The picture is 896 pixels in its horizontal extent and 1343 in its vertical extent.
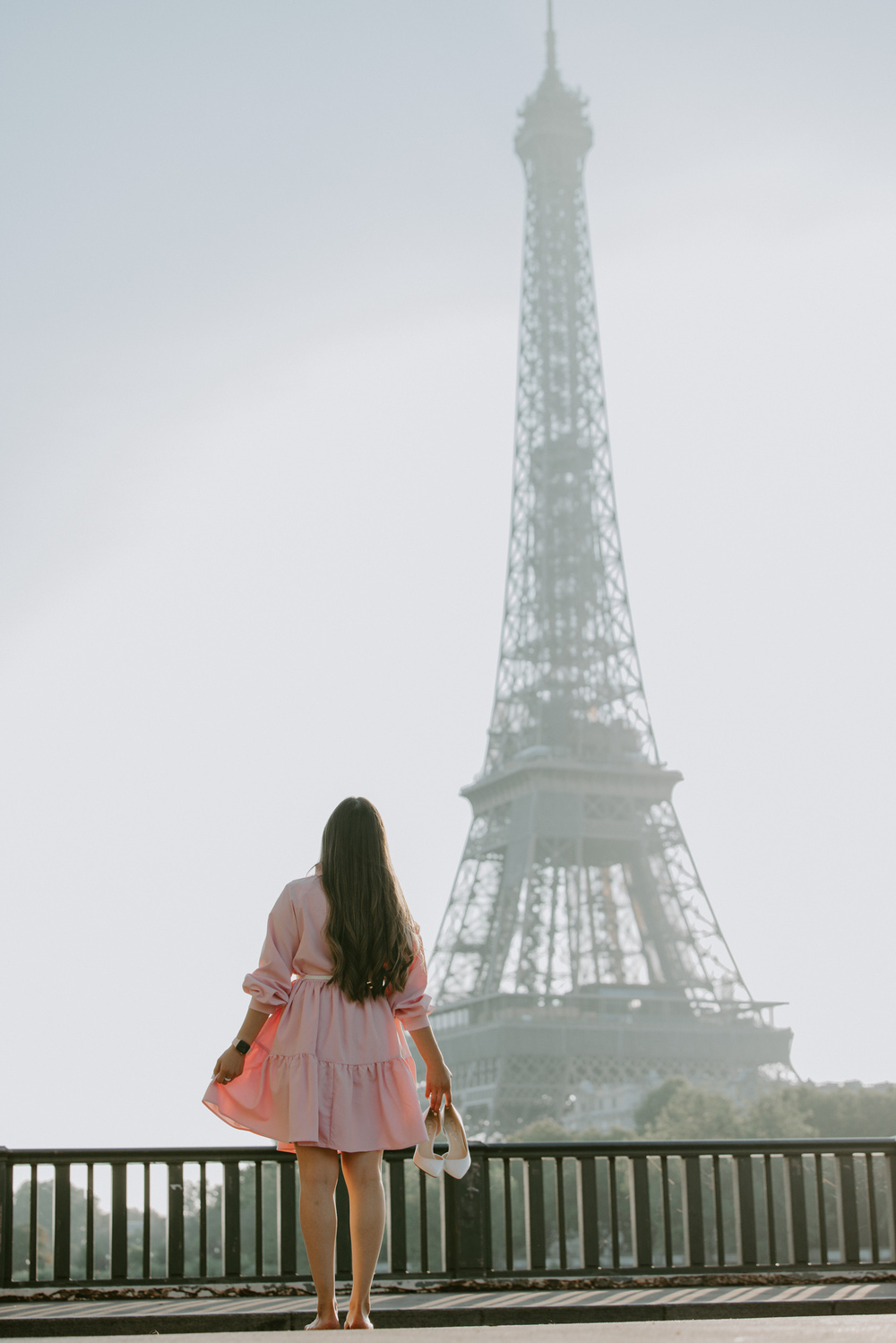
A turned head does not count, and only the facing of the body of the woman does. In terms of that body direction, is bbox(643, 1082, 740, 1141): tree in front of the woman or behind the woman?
in front

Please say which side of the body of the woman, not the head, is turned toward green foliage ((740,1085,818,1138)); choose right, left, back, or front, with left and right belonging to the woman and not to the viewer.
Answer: front

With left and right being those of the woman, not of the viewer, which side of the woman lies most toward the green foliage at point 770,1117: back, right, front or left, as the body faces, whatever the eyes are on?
front

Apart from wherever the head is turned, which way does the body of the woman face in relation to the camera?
away from the camera

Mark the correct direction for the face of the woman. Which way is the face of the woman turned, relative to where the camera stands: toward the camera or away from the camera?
away from the camera

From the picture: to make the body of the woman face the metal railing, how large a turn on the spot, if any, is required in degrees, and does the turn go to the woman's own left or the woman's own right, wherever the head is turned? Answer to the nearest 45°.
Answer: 0° — they already face it

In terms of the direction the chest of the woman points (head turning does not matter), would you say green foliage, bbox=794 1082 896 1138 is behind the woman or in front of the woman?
in front

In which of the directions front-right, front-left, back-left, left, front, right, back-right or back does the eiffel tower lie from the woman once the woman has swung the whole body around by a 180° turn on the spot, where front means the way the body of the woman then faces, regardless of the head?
back
